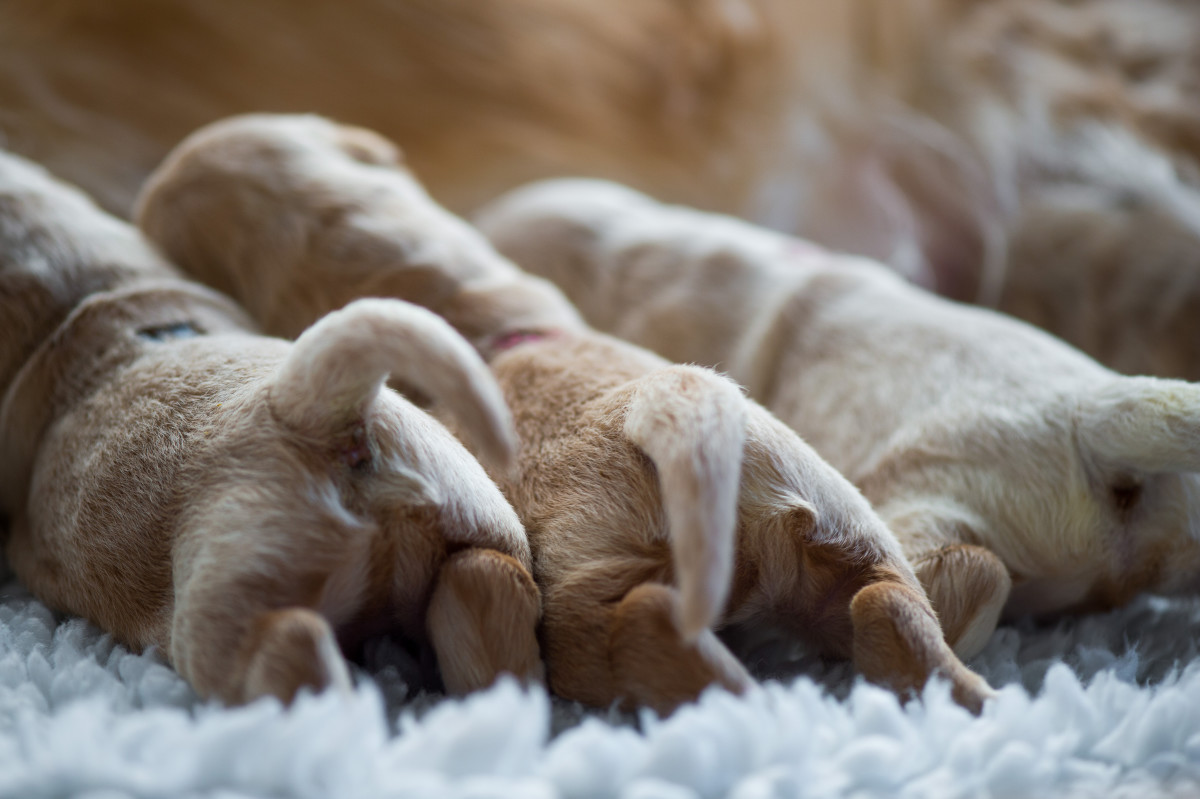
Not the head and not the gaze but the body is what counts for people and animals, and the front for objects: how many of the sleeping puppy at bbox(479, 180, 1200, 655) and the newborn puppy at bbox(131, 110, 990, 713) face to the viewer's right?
0

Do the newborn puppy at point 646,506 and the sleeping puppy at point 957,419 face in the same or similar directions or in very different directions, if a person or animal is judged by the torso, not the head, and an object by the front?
same or similar directions

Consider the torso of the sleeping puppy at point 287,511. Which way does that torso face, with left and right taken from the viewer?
facing away from the viewer and to the left of the viewer

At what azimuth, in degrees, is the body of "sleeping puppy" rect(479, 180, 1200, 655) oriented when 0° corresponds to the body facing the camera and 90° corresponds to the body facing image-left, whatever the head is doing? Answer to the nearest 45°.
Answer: approximately 135°

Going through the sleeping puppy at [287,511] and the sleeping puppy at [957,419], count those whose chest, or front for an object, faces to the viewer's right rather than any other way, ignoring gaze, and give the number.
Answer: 0

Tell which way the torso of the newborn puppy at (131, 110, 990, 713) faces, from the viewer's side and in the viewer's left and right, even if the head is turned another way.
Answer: facing away from the viewer and to the left of the viewer
